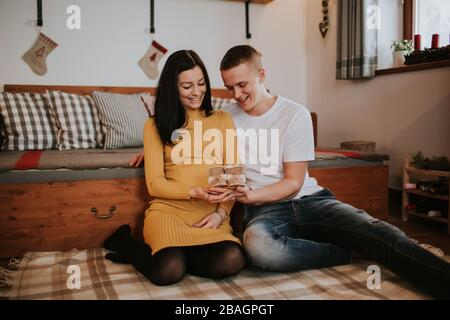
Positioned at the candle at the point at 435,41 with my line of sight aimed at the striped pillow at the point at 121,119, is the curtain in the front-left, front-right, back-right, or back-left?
front-right

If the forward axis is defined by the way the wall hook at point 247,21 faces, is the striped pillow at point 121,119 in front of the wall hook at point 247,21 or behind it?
in front

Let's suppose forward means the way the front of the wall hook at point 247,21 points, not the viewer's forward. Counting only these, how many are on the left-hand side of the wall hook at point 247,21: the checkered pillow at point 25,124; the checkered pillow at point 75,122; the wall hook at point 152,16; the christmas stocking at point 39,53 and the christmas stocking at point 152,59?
0

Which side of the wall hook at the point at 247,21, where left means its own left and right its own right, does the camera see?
front

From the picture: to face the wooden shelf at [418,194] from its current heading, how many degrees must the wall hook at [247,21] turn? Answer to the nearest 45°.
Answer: approximately 45° to its left

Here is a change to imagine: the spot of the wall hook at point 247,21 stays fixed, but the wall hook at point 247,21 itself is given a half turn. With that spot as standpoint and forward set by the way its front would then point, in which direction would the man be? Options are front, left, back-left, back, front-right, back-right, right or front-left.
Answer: back

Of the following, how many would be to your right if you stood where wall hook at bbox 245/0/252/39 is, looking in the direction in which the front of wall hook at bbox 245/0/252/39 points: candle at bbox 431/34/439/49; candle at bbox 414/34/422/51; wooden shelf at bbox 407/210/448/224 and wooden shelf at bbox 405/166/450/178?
0

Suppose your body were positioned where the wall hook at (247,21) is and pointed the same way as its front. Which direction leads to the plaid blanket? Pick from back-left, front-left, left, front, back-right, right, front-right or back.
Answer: front

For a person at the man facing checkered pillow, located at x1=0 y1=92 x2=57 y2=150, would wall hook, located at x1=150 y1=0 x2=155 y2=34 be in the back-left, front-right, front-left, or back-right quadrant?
front-right

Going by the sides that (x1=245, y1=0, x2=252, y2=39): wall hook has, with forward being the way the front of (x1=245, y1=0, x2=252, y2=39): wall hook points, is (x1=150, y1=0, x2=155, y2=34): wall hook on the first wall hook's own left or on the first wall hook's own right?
on the first wall hook's own right

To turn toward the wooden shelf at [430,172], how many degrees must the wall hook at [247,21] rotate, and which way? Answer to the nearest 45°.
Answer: approximately 45° to its left

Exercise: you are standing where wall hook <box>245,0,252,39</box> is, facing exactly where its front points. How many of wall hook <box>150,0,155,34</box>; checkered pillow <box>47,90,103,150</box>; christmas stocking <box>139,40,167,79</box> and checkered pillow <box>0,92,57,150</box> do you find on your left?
0

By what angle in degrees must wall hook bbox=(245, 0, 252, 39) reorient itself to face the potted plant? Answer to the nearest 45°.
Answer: approximately 45° to its left

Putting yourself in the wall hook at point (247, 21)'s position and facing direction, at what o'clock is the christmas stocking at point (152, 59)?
The christmas stocking is roughly at 2 o'clock from the wall hook.

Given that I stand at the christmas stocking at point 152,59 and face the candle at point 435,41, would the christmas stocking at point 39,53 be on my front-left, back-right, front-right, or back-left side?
back-right

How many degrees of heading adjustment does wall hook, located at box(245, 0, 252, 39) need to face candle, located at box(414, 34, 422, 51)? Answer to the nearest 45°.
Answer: approximately 45° to its left

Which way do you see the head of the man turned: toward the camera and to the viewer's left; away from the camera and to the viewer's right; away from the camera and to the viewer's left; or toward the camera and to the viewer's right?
toward the camera and to the viewer's left

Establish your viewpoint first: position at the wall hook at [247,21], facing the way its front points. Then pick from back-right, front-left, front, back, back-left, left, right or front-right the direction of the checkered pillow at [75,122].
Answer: front-right
